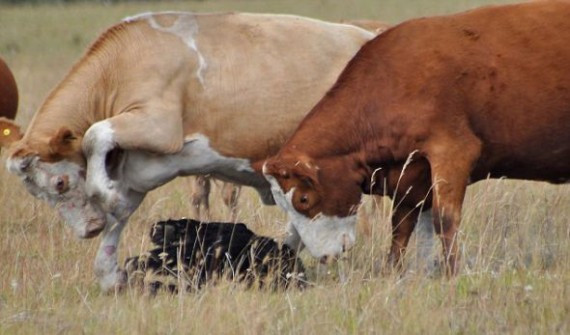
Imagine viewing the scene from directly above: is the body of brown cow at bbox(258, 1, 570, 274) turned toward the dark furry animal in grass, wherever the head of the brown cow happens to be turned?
yes

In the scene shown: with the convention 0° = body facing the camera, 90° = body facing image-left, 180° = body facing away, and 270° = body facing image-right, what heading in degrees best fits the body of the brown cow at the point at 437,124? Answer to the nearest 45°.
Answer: approximately 90°
